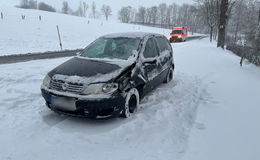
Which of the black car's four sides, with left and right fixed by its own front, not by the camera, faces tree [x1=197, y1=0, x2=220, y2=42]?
back

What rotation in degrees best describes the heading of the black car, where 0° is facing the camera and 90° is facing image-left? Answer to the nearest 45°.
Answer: approximately 45°
